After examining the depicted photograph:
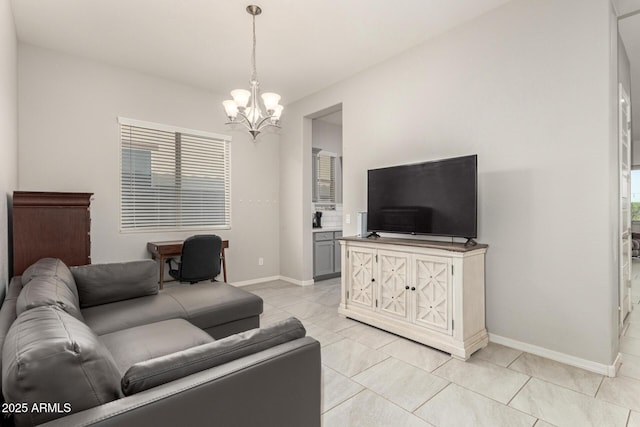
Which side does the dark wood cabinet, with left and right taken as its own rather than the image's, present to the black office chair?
front

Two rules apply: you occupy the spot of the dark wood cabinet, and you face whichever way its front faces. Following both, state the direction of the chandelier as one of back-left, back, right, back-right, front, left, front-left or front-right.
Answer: front-right

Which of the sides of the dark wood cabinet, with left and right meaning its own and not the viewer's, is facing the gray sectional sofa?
right

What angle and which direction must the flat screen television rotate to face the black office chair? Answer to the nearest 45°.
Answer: approximately 45° to its right

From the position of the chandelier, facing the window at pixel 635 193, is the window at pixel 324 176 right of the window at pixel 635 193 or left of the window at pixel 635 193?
left

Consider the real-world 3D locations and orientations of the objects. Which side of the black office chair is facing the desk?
front

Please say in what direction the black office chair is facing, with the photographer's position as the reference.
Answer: facing away from the viewer and to the left of the viewer

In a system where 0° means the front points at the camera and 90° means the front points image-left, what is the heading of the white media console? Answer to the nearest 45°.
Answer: approximately 45°

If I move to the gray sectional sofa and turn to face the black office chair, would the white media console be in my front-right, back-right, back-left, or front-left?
front-right

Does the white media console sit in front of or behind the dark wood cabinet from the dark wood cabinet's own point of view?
in front

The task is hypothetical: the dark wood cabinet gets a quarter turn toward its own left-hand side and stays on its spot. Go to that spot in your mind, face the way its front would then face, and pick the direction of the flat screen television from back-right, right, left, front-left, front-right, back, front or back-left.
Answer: back-right

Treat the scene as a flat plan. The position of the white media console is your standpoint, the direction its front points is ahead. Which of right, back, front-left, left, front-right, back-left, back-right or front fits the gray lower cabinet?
right

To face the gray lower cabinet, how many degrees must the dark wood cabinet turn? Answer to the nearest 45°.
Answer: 0° — it already faces it

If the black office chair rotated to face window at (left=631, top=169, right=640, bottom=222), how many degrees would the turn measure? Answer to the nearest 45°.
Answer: approximately 135° to its right

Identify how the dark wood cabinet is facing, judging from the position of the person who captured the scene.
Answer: facing to the right of the viewer

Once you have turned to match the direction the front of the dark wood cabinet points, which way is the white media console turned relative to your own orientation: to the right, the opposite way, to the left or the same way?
the opposite way

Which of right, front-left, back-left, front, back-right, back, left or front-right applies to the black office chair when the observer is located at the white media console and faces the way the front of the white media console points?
front-right
